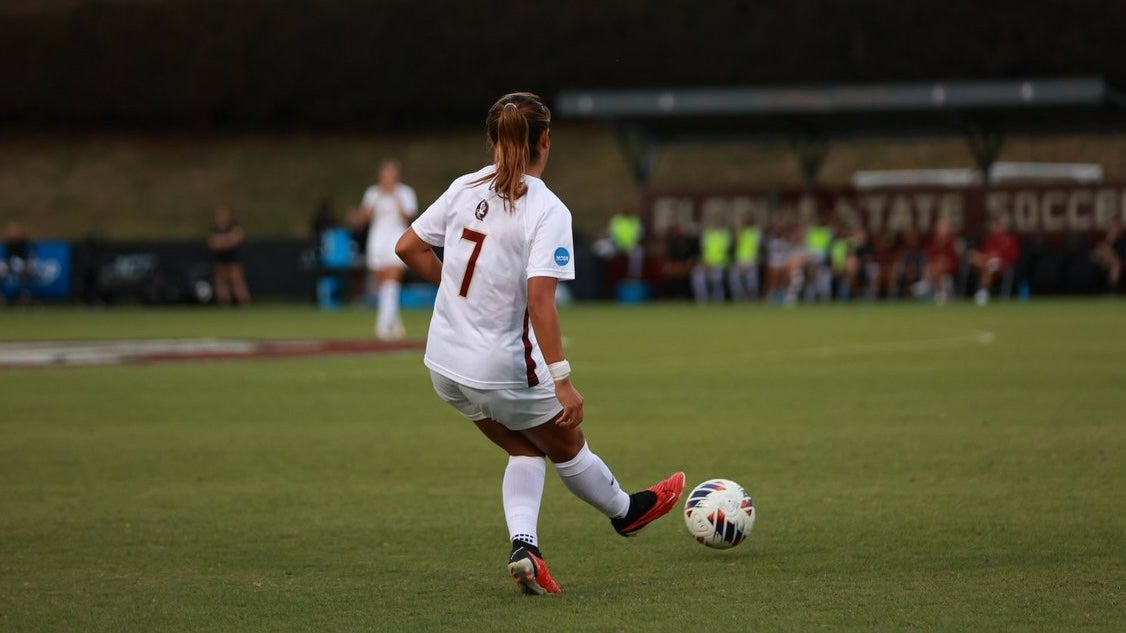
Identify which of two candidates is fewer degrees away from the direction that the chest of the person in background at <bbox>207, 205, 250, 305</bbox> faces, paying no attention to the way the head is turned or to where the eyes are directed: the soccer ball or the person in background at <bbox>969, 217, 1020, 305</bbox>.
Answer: the soccer ball

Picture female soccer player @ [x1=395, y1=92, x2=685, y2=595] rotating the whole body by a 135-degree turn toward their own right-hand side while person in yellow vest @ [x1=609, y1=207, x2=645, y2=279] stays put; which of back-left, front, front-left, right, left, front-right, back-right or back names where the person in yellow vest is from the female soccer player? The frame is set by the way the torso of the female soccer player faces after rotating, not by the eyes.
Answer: back

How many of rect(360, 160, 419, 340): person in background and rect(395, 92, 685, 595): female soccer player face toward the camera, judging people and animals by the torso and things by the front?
1
